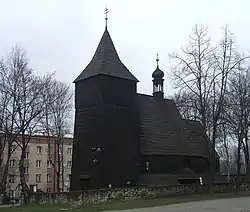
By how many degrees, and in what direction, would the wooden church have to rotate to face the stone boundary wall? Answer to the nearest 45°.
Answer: approximately 45° to its left

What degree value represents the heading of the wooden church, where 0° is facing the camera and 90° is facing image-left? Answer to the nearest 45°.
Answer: approximately 45°

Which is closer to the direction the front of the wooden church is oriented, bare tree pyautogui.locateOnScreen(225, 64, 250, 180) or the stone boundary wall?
the stone boundary wall

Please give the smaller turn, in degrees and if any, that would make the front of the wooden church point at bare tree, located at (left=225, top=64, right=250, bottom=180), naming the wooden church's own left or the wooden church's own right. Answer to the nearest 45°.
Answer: approximately 135° to the wooden church's own left
